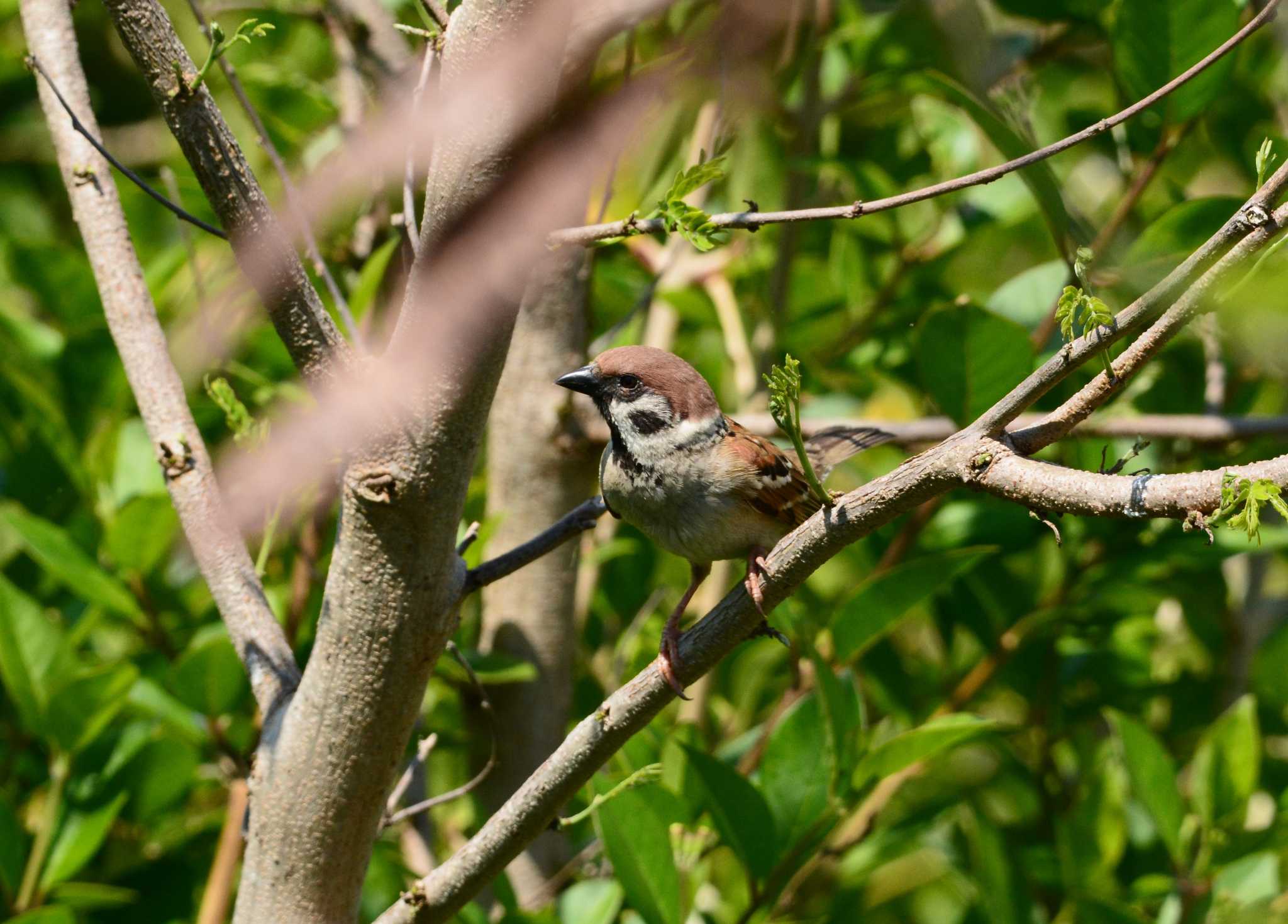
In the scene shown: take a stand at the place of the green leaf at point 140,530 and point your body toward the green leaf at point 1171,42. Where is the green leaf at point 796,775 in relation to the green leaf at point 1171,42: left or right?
right

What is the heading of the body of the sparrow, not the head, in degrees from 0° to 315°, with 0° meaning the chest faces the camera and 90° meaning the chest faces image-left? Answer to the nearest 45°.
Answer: approximately 45°

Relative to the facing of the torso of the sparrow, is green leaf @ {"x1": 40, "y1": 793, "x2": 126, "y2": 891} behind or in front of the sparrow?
in front

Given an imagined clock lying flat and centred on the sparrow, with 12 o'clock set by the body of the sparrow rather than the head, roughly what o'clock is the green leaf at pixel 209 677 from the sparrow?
The green leaf is roughly at 1 o'clock from the sparrow.

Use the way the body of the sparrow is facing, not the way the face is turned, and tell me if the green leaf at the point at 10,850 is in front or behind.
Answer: in front
